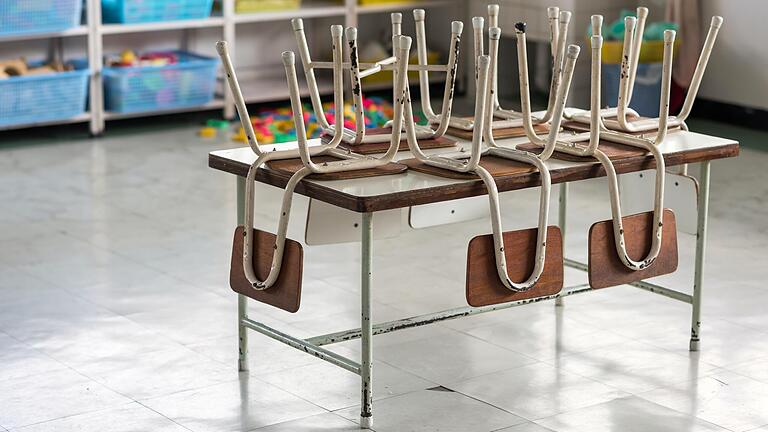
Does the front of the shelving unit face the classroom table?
yes

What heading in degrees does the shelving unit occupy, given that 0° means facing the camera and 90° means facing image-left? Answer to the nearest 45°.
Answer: approximately 0°
